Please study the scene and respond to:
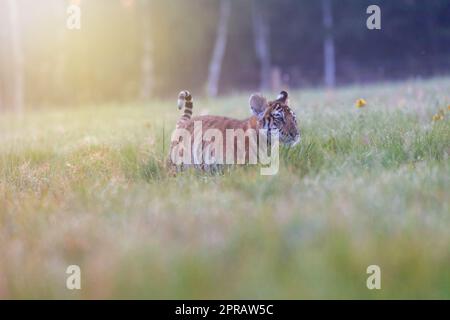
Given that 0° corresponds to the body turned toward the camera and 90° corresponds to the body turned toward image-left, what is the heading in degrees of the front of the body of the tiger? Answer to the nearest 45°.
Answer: approximately 270°

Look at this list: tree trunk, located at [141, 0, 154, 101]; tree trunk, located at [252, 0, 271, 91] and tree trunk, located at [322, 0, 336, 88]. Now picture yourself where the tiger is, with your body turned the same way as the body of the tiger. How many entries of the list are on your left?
3

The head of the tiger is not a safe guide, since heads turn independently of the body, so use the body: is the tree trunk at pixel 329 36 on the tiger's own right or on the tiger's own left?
on the tiger's own left

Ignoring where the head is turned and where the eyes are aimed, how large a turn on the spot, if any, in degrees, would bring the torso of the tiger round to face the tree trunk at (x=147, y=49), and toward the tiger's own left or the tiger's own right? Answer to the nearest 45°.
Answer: approximately 90° to the tiger's own left

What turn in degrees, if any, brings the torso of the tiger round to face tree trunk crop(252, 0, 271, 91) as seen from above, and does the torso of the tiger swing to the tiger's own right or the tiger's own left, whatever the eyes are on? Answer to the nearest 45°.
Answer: approximately 90° to the tiger's own left

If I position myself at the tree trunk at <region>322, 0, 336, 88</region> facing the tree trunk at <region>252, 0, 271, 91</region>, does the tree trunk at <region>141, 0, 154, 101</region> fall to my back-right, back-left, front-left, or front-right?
front-left

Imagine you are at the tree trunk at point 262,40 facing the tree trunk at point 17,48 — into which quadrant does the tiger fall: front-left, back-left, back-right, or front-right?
front-left

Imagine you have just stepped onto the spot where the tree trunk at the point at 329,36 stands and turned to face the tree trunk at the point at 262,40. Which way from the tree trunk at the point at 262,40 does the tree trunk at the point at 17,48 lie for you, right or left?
left
